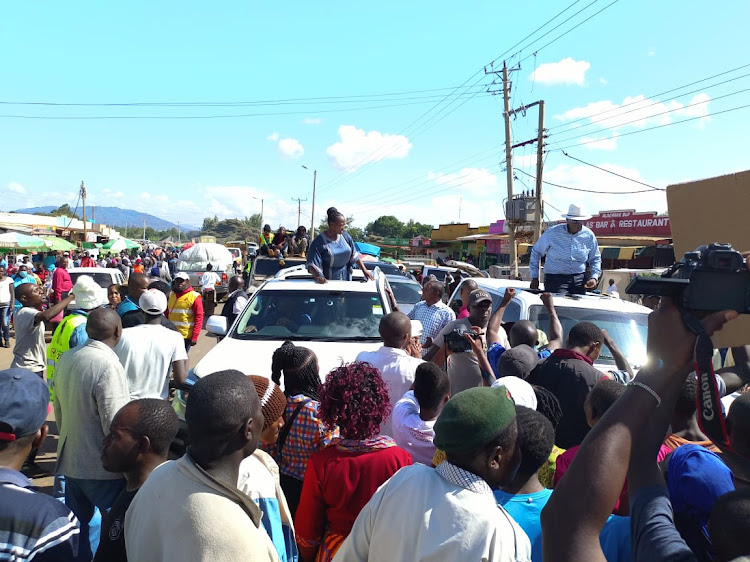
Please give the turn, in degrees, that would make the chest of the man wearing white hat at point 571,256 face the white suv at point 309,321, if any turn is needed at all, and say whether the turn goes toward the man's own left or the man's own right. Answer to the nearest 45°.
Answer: approximately 45° to the man's own right

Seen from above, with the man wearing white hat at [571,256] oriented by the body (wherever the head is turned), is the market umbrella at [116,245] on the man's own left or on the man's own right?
on the man's own right

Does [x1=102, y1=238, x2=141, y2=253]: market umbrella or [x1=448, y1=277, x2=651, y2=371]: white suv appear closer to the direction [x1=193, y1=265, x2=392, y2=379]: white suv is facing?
the white suv

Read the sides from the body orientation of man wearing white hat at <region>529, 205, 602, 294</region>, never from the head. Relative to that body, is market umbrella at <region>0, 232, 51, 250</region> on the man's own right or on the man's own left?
on the man's own right

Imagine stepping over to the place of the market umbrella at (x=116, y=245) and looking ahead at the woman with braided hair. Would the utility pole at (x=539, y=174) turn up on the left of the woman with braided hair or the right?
left

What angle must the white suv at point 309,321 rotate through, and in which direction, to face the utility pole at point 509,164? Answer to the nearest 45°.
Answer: approximately 135° to its left

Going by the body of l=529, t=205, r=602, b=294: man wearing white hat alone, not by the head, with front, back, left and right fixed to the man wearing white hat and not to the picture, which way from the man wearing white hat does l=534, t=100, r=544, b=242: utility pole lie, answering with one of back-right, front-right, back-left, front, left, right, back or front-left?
back

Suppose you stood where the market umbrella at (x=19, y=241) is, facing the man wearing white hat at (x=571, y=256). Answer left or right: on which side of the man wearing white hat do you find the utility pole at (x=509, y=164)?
left

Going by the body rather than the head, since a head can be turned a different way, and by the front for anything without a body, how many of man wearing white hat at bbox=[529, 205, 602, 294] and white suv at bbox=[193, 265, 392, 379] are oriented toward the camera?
2

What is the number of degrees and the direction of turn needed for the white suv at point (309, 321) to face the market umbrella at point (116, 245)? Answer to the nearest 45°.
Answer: approximately 180°

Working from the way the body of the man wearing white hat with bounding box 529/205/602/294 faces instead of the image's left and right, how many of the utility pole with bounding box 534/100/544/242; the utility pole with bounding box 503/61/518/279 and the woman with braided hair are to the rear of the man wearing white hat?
2

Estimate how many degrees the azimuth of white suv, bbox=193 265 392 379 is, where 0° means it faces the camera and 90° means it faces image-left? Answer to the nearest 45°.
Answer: approximately 0°
